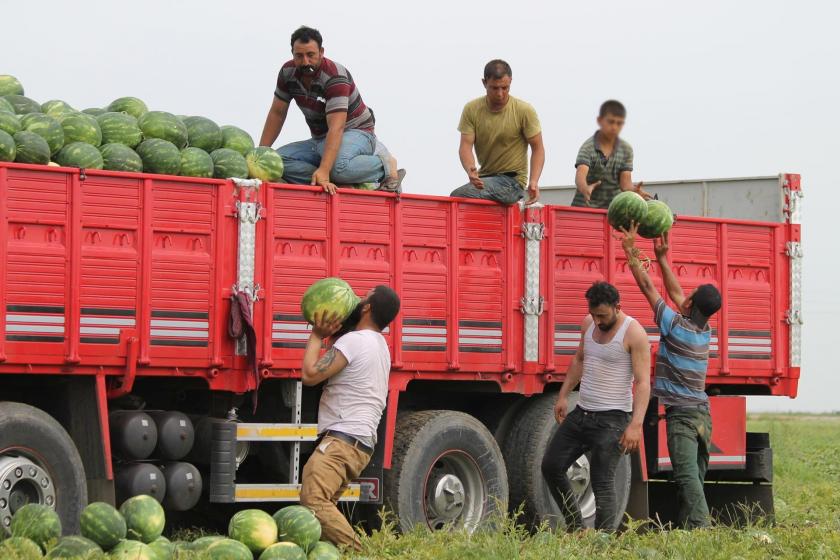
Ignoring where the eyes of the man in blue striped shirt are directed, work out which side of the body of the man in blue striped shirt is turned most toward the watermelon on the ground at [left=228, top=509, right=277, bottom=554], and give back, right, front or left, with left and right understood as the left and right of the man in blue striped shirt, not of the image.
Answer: left

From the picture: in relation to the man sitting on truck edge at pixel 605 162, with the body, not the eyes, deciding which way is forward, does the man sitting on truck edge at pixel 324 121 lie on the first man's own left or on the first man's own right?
on the first man's own right

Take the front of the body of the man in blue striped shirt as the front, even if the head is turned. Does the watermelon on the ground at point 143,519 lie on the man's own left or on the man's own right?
on the man's own left

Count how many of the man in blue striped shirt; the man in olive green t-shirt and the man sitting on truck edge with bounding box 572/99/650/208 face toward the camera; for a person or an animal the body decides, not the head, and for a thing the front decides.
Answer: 2

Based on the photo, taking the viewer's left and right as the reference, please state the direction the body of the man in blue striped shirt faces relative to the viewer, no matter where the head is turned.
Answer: facing away from the viewer and to the left of the viewer

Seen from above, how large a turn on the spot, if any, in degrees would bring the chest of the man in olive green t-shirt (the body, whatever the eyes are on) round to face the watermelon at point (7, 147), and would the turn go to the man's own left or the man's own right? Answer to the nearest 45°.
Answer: approximately 45° to the man's own right

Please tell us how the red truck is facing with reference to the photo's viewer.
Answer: facing to the left of the viewer

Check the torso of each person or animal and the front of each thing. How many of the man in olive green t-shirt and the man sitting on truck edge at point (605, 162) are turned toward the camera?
2

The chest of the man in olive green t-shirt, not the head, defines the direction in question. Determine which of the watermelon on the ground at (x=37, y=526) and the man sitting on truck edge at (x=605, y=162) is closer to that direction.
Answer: the watermelon on the ground

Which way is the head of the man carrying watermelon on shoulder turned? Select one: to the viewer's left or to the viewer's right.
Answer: to the viewer's left

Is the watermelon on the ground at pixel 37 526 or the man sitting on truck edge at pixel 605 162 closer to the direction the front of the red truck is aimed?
the watermelon on the ground
